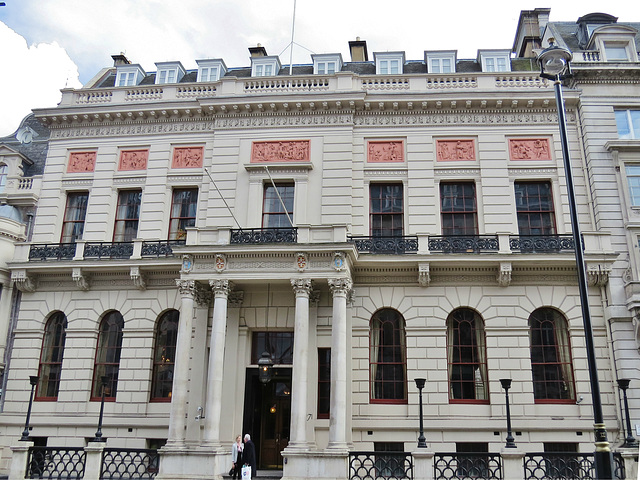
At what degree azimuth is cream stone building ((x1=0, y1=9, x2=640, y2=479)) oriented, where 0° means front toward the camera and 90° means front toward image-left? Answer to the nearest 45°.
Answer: approximately 0°
